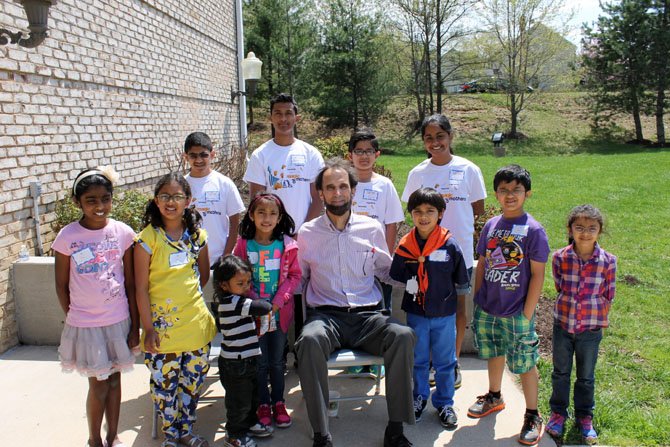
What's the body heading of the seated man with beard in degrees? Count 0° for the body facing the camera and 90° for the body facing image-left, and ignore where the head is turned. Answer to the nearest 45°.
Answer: approximately 0°

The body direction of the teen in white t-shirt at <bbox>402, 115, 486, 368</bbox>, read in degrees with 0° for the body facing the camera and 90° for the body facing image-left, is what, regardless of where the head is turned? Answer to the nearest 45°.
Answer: approximately 0°

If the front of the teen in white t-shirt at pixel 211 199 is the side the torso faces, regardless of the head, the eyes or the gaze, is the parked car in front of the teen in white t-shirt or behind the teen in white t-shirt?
behind

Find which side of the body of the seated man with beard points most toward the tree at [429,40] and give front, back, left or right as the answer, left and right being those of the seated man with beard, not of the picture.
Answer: back
